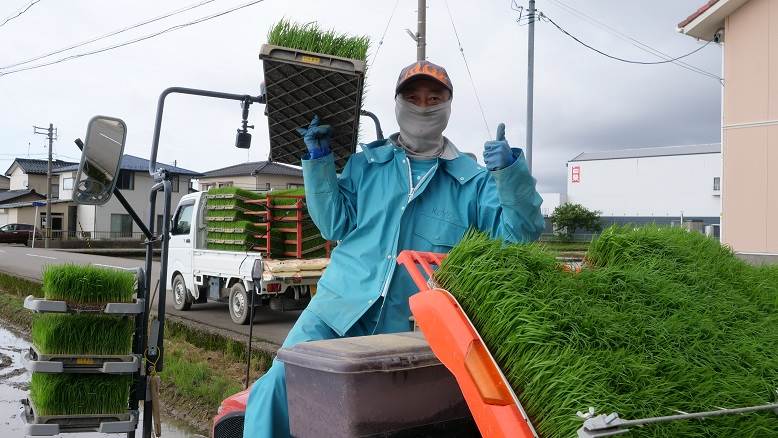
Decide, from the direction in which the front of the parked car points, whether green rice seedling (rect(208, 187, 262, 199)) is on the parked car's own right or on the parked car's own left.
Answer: on the parked car's own left

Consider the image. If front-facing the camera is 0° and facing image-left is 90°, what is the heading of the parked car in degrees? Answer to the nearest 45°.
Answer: approximately 90°

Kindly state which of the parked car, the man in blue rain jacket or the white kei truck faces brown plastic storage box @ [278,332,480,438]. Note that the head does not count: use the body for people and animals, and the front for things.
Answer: the man in blue rain jacket

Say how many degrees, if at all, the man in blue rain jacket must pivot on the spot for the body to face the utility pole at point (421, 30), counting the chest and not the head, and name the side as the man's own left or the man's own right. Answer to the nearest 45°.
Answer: approximately 180°

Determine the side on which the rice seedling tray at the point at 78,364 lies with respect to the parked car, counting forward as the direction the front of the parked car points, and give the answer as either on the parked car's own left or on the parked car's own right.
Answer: on the parked car's own left

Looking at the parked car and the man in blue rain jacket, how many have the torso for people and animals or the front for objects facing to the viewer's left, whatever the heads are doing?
1

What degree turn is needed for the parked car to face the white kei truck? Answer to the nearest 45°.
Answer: approximately 90° to its left

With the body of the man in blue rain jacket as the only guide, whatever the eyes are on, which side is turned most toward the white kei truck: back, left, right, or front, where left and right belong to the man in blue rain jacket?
back
